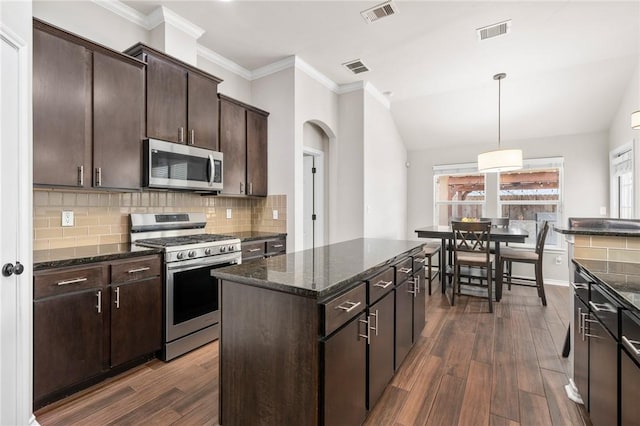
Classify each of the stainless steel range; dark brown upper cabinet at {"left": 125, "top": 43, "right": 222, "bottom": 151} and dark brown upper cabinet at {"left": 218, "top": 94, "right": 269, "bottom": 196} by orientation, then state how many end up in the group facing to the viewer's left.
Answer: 0

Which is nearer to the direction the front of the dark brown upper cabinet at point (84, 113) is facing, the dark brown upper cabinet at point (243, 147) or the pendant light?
the pendant light

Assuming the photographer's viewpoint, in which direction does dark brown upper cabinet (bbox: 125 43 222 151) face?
facing the viewer and to the right of the viewer

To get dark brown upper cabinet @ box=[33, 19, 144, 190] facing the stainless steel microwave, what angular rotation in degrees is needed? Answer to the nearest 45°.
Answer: approximately 45° to its left

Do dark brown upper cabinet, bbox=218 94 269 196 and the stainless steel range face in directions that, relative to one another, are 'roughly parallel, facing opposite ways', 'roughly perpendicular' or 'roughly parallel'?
roughly parallel

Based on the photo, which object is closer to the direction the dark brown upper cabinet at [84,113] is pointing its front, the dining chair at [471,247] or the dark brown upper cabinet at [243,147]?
the dining chair

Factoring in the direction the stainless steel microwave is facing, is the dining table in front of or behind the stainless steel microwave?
in front

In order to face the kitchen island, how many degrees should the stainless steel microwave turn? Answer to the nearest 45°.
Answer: approximately 45° to its right

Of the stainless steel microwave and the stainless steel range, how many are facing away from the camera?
0

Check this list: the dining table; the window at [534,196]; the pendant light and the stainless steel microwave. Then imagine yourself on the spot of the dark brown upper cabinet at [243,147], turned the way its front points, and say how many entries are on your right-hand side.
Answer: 1
